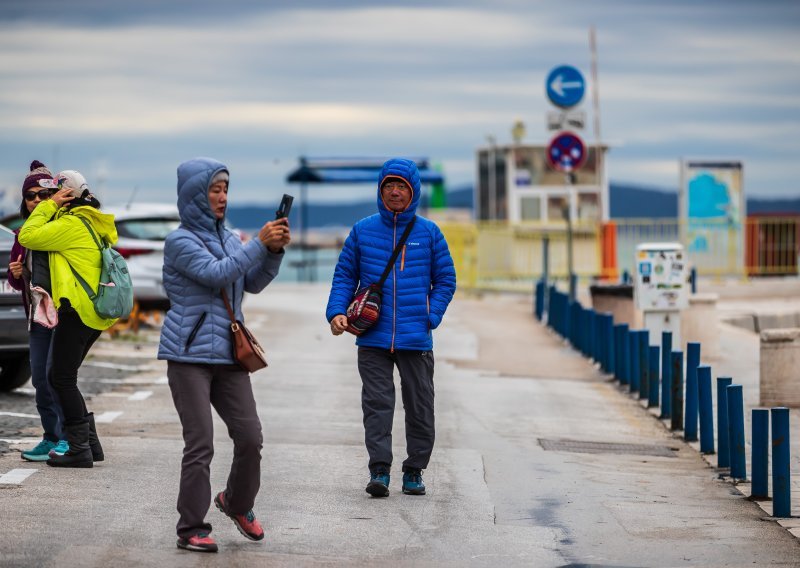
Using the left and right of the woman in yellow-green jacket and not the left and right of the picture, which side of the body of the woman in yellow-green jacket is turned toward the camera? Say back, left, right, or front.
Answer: left

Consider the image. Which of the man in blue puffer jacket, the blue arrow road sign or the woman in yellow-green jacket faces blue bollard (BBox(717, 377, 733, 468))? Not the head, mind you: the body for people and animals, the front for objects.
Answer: the blue arrow road sign

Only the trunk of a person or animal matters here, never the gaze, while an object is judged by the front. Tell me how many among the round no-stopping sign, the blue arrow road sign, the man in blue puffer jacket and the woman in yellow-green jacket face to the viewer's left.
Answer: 1

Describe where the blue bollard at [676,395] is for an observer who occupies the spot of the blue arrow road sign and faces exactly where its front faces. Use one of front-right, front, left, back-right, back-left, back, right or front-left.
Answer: front

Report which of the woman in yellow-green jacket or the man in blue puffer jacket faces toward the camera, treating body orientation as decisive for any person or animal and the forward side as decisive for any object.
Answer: the man in blue puffer jacket

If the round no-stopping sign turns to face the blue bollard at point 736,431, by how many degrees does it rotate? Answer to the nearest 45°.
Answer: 0° — it already faces it

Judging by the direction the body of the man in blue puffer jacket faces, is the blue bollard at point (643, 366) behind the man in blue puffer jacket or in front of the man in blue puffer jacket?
behind

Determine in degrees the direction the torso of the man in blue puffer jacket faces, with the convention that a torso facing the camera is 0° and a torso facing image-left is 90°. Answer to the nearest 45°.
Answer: approximately 0°

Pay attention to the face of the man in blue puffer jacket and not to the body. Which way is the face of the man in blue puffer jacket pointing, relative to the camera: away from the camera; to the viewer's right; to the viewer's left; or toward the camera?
toward the camera

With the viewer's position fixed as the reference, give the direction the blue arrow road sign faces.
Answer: facing the viewer

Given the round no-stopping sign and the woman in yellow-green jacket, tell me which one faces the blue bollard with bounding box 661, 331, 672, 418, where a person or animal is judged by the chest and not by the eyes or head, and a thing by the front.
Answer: the round no-stopping sign

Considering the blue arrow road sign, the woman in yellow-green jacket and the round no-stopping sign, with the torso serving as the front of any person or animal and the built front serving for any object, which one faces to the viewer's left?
the woman in yellow-green jacket

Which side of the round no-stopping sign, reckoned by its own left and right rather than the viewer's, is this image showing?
front

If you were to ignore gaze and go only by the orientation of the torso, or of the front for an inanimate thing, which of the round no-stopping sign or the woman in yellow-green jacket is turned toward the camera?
the round no-stopping sign

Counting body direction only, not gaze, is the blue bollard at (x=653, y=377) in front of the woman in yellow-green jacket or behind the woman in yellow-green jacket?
behind

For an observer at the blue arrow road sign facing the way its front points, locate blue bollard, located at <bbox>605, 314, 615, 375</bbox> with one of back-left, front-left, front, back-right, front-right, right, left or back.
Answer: front

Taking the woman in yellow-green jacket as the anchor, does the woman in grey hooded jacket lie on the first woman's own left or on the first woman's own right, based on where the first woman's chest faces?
on the first woman's own left

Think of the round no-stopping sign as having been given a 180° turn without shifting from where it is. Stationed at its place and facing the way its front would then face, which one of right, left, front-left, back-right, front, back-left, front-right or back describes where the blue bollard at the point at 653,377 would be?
back
